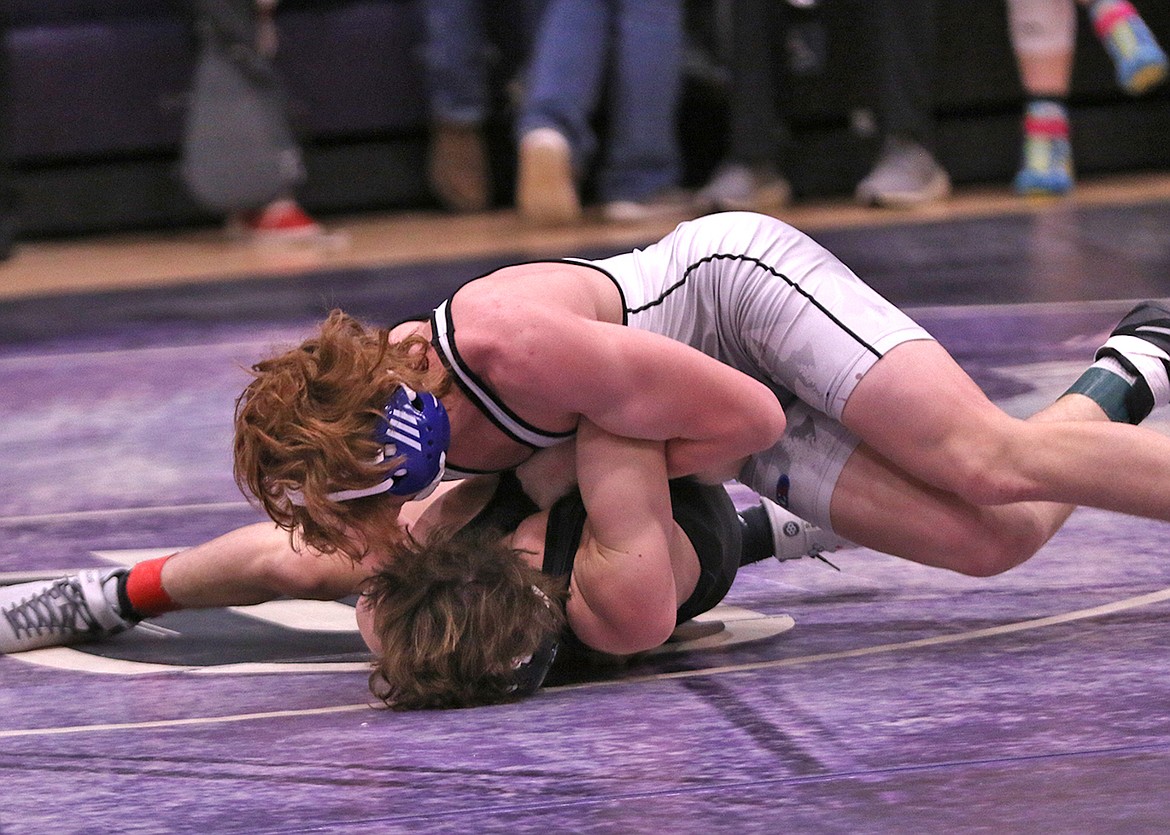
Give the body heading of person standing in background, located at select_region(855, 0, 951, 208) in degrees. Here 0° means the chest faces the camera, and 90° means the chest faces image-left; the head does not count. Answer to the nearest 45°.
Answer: approximately 45°

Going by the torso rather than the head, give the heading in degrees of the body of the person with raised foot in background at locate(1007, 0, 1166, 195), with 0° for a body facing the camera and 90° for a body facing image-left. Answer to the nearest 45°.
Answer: approximately 0°

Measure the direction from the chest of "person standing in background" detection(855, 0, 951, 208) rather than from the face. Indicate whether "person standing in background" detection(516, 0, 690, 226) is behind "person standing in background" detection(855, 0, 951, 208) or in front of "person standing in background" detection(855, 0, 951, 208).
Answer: in front
